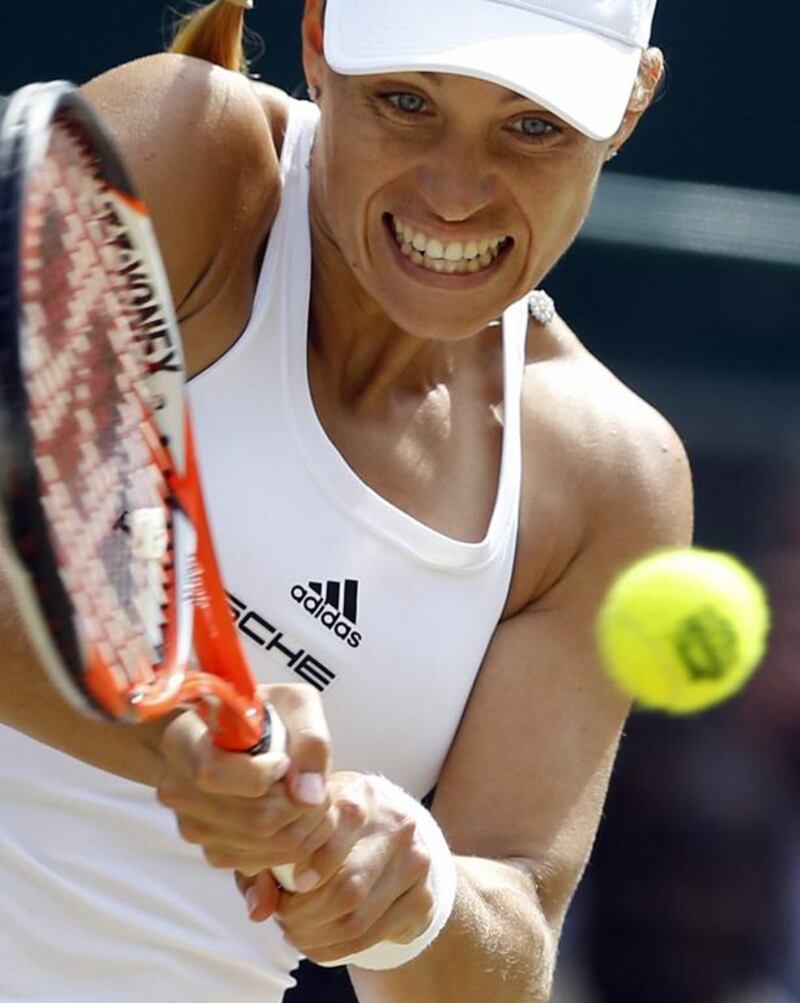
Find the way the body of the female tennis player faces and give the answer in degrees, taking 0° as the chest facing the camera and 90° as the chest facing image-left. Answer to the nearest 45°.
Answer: approximately 0°
